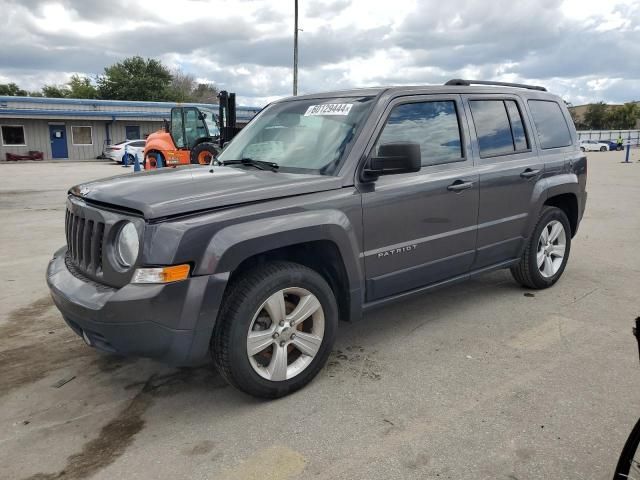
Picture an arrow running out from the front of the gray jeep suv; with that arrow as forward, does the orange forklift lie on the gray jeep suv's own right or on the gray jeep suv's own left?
on the gray jeep suv's own right

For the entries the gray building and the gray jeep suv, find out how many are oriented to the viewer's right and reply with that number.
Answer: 0

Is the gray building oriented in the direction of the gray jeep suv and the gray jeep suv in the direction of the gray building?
no

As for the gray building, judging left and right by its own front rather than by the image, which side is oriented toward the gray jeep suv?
front

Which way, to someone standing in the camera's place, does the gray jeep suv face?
facing the viewer and to the left of the viewer

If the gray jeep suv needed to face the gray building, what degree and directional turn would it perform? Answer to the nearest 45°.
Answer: approximately 90° to its right

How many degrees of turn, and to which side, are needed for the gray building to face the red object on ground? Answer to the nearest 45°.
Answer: approximately 45° to its right

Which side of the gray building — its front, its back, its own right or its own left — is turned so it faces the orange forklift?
front

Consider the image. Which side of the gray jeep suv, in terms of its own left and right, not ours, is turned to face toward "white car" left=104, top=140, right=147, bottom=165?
right

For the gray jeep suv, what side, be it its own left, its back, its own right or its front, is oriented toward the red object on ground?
right

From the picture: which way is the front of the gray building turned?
toward the camera

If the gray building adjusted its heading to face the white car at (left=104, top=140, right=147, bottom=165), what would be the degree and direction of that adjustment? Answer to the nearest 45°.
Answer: approximately 45° to its left
